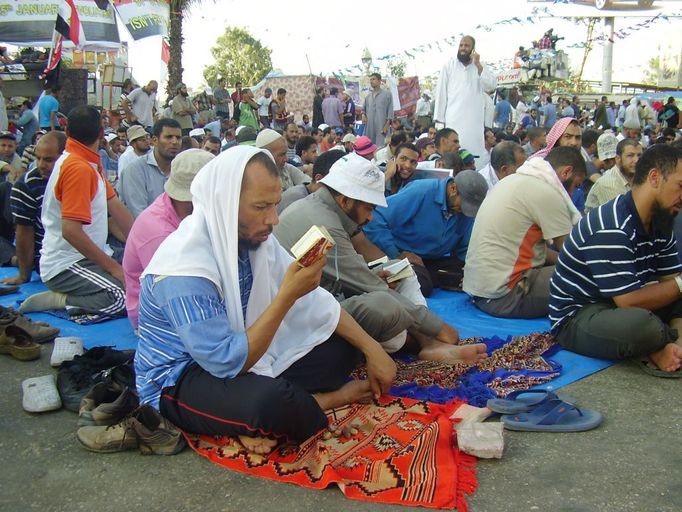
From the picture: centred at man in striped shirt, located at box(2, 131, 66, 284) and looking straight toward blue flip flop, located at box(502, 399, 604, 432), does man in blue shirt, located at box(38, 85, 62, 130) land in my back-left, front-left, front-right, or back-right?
back-left

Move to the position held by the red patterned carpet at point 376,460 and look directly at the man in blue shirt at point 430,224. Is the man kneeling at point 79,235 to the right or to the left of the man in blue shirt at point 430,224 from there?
left

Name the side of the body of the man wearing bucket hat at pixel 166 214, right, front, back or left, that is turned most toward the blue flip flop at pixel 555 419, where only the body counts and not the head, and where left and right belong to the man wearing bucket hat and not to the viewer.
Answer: right

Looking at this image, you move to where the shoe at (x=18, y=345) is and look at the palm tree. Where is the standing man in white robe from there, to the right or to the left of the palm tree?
right

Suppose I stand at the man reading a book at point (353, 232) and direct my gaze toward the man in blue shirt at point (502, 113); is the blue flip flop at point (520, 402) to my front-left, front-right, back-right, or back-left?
back-right

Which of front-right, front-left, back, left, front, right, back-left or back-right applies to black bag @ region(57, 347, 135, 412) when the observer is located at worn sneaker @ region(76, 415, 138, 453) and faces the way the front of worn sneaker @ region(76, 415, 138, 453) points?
right

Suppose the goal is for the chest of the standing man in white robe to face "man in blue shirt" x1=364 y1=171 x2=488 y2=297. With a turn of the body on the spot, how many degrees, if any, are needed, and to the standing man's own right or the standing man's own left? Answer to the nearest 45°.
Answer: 0° — they already face them

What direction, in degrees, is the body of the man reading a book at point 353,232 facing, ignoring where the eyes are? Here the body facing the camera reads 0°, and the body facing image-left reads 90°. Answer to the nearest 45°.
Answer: approximately 270°

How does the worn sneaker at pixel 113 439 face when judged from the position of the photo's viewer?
facing to the left of the viewer

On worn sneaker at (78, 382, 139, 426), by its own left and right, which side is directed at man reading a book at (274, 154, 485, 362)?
back

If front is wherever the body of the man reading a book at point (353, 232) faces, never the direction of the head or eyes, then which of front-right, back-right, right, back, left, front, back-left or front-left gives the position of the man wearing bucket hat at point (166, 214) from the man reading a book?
back
